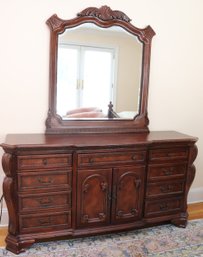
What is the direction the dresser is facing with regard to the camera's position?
facing the viewer and to the right of the viewer

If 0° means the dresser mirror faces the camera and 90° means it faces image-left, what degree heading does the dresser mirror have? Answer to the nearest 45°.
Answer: approximately 315°
